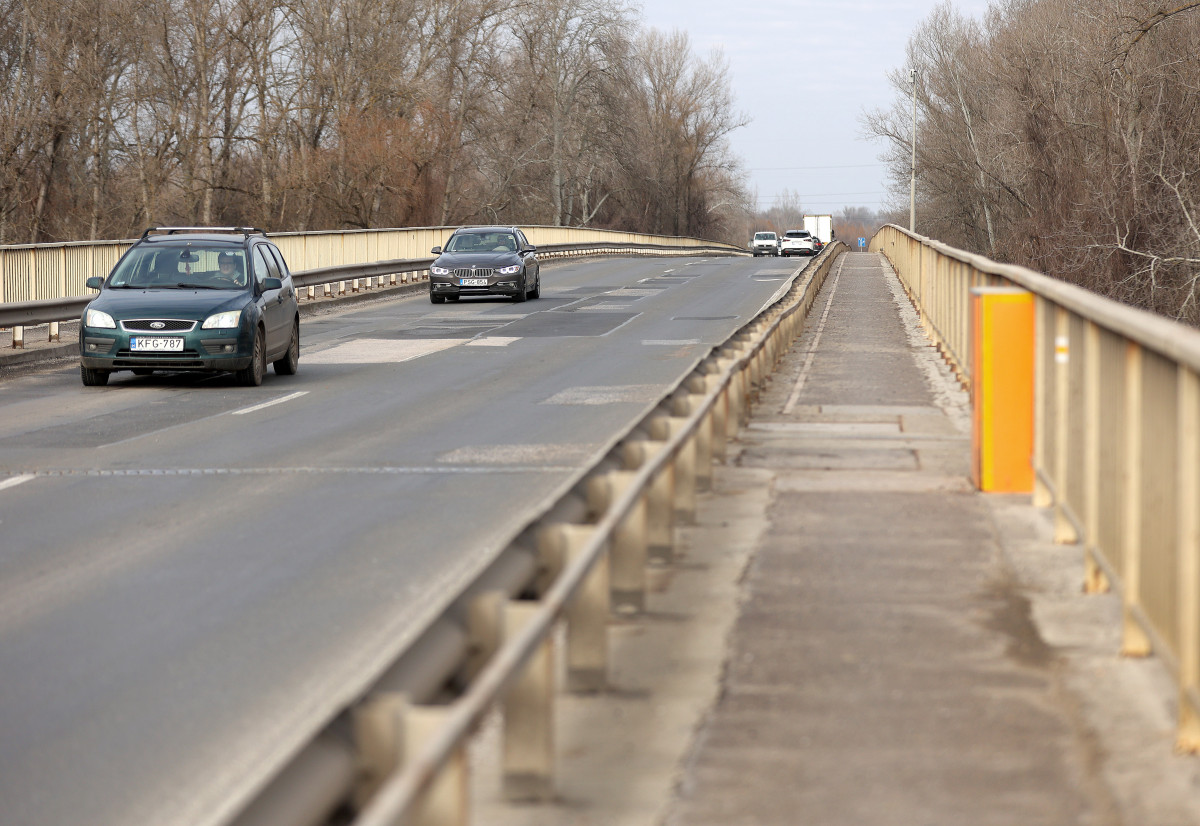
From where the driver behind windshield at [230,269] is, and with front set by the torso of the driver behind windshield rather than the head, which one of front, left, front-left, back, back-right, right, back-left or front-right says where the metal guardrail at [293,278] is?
back

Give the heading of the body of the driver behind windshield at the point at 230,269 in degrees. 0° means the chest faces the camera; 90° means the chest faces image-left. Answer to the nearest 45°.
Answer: approximately 0°

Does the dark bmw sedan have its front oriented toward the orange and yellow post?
yes

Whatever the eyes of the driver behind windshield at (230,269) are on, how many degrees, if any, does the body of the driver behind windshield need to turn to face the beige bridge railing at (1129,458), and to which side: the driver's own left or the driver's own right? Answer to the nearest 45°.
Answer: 0° — they already face it

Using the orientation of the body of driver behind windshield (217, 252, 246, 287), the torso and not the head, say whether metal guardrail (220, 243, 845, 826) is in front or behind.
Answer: in front

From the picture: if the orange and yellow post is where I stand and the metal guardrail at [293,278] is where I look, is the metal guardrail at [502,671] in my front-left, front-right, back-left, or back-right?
back-left

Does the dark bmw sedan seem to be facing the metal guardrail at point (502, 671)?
yes

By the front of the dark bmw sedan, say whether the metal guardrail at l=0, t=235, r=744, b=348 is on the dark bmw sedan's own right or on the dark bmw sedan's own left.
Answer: on the dark bmw sedan's own right

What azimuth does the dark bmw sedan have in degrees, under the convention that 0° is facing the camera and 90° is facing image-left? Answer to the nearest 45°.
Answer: approximately 0°
